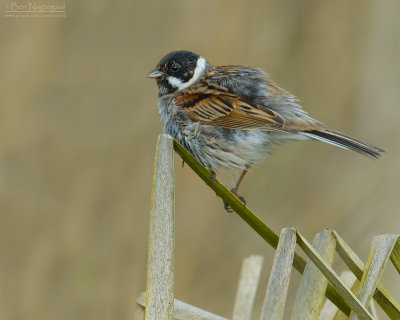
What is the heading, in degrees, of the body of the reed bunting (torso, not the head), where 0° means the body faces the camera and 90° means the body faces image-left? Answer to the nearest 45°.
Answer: approximately 90°
